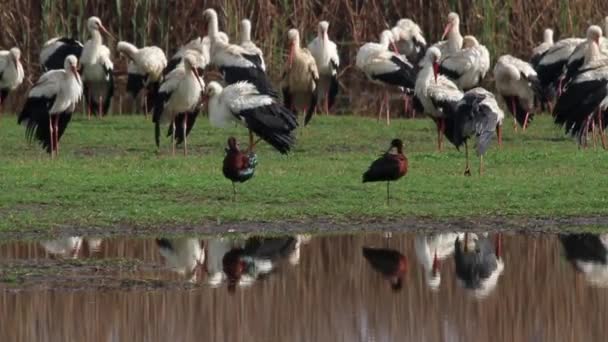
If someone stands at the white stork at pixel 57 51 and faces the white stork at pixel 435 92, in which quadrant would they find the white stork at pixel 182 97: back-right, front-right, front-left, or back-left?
front-right

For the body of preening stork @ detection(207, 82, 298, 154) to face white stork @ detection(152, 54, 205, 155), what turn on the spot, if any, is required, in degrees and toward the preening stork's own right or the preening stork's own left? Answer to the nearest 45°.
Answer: approximately 45° to the preening stork's own right

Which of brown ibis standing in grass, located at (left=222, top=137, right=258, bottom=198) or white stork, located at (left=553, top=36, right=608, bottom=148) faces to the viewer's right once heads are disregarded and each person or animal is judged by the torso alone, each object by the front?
the white stork

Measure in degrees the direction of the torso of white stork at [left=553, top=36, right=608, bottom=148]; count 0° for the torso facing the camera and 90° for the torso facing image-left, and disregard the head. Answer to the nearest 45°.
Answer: approximately 270°

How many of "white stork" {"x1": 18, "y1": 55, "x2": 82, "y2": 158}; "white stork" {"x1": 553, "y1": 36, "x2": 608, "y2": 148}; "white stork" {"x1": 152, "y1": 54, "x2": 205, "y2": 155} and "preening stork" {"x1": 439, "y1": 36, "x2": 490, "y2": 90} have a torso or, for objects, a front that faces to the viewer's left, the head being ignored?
0

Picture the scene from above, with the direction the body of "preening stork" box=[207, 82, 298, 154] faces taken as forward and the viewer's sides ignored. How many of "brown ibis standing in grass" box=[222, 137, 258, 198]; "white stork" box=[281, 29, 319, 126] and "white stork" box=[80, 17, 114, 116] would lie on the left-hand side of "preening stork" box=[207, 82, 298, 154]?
1

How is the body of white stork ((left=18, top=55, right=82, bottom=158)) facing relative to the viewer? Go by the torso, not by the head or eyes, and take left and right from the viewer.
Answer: facing the viewer and to the right of the viewer

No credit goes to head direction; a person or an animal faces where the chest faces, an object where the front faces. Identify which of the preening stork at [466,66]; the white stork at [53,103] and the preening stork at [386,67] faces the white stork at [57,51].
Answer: the preening stork at [386,67]

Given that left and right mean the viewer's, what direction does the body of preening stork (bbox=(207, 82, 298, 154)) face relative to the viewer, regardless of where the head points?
facing to the left of the viewer

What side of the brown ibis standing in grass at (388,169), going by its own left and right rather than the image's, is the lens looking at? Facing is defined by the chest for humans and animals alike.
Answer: right

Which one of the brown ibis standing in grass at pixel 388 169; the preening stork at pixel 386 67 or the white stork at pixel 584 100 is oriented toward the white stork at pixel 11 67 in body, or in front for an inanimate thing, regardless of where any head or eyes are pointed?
the preening stork

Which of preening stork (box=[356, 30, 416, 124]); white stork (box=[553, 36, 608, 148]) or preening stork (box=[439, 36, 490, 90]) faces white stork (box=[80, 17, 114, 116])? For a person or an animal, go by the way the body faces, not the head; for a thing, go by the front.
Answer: preening stork (box=[356, 30, 416, 124])

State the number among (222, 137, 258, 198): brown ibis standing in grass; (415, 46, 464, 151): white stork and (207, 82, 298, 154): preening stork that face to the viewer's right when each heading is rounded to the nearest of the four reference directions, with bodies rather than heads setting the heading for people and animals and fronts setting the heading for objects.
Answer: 0

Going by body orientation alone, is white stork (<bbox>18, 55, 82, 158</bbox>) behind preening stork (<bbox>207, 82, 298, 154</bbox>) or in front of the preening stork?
in front

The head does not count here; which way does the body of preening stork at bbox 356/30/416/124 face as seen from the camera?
to the viewer's left

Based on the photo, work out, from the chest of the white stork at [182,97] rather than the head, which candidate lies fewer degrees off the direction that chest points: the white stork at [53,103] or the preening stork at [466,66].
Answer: the preening stork

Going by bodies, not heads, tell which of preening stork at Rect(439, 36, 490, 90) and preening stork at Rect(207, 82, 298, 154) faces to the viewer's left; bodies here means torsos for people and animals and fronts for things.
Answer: preening stork at Rect(207, 82, 298, 154)
